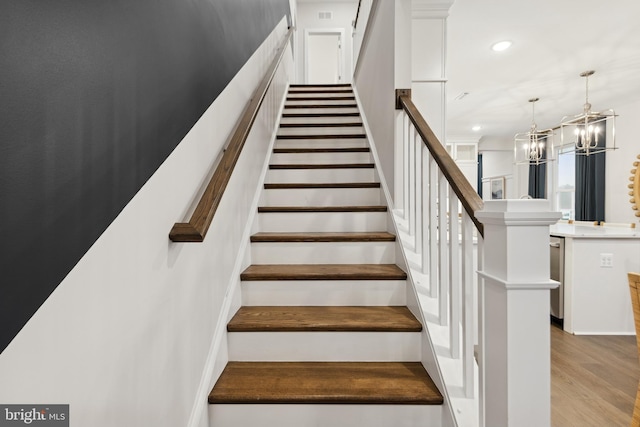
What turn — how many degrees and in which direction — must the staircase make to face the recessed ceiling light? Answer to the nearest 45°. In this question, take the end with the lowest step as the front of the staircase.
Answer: approximately 135° to its left

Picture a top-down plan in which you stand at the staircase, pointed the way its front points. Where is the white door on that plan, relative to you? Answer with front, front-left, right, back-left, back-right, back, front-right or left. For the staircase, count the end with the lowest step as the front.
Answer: back

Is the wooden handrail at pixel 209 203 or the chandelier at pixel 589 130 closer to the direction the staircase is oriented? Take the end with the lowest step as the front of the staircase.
the wooden handrail

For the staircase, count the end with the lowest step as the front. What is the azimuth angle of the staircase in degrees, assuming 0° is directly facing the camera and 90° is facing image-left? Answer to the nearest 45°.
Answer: approximately 0°

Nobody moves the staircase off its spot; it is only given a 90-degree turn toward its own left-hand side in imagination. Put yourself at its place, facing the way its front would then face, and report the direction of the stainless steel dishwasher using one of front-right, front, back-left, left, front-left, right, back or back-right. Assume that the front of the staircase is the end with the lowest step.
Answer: front-left

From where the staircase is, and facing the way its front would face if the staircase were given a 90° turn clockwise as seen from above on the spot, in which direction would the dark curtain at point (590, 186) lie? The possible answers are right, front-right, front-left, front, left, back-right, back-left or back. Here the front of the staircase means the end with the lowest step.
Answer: back-right
